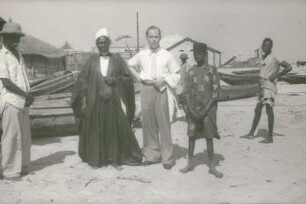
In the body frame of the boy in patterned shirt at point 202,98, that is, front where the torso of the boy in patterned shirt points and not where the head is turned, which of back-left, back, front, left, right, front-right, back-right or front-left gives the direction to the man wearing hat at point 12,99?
right

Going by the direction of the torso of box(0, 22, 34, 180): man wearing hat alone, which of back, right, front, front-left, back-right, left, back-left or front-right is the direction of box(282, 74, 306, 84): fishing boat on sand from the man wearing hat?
left

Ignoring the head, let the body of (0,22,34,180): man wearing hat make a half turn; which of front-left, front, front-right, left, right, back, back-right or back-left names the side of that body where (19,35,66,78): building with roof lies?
front-right

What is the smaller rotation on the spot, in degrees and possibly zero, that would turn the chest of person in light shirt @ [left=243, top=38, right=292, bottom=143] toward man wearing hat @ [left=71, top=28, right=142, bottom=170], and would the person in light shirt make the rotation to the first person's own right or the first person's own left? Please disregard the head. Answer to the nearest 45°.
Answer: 0° — they already face them

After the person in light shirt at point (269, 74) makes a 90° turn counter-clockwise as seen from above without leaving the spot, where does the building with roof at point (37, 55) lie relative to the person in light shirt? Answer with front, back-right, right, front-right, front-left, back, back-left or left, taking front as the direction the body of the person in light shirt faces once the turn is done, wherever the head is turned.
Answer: back

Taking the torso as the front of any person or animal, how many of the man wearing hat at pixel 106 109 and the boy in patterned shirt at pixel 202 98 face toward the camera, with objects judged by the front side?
2

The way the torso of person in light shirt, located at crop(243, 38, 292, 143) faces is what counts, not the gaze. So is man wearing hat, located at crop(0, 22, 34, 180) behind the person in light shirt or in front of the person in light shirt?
in front

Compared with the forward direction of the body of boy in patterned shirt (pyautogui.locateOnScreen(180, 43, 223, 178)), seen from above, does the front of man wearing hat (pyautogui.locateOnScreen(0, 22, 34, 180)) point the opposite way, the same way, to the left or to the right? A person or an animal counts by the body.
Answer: to the left

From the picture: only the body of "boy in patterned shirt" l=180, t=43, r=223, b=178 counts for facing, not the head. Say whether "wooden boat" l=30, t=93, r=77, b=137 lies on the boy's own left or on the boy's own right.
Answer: on the boy's own right

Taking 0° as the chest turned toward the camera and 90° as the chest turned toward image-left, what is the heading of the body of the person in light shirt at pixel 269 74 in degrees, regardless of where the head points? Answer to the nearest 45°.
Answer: approximately 45°
